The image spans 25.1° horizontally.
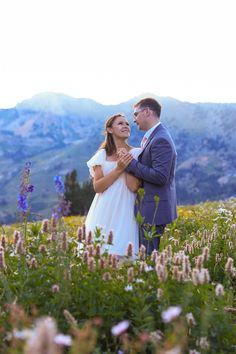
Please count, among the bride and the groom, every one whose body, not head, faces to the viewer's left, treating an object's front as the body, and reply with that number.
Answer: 1

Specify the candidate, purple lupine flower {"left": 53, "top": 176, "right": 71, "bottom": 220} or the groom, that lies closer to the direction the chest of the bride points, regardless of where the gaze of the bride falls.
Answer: the groom

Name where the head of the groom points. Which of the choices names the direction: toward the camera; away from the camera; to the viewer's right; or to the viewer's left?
to the viewer's left

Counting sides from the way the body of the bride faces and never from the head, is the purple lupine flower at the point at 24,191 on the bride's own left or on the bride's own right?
on the bride's own right

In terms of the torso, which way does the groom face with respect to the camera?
to the viewer's left

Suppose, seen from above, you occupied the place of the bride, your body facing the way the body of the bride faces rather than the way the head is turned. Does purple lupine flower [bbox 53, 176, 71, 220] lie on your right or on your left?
on your right

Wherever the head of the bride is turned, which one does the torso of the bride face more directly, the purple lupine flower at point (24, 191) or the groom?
the groom

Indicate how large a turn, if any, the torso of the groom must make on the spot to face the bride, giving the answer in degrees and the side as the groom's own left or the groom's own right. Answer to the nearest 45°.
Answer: approximately 45° to the groom's own right

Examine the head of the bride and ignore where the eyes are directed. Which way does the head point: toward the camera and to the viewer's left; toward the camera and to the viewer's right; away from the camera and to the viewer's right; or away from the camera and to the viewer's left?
toward the camera and to the viewer's right
